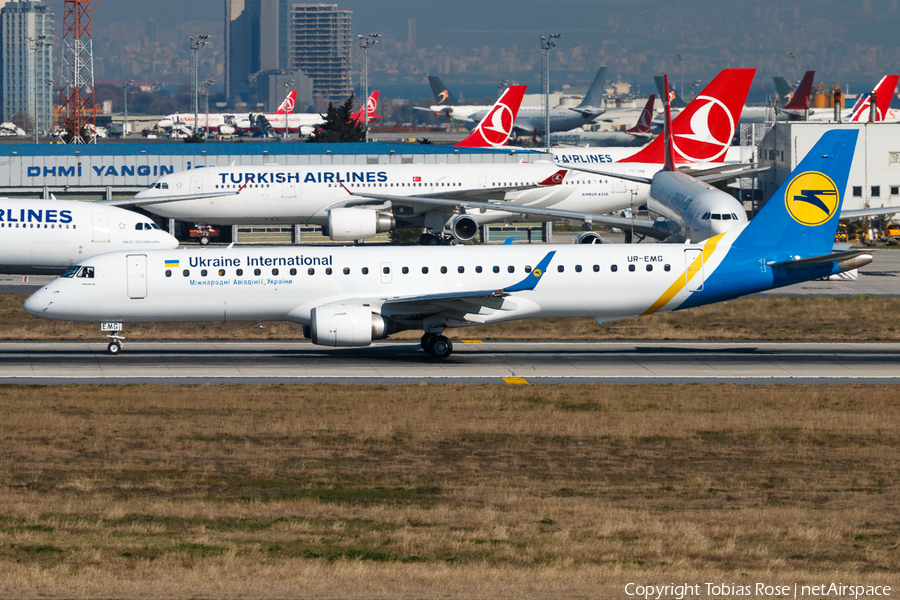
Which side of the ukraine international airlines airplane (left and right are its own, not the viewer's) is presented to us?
left
